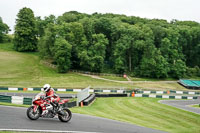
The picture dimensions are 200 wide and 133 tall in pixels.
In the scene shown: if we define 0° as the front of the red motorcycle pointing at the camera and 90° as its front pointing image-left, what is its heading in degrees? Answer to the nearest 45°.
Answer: approximately 90°
